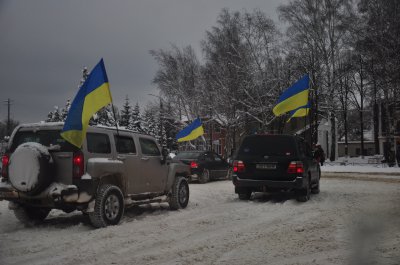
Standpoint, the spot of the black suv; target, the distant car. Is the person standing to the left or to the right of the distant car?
right

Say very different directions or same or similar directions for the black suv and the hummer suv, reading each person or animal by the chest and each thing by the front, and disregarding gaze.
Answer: same or similar directions

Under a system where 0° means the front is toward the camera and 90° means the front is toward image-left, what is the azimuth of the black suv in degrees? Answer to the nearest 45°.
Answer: approximately 180°

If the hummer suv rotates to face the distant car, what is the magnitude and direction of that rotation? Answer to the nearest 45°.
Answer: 0° — it already faces it

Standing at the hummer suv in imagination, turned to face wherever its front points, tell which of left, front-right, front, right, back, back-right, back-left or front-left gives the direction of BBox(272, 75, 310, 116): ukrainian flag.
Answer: front

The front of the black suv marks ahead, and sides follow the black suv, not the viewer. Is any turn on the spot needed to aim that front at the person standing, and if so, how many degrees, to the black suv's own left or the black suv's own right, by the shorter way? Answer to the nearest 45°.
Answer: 0° — it already faces them

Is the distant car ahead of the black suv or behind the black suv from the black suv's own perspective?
ahead

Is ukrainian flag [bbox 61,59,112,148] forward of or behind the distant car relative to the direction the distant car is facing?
behind

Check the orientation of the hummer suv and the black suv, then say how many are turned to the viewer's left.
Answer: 0

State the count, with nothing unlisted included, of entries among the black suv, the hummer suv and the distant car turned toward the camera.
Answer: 0

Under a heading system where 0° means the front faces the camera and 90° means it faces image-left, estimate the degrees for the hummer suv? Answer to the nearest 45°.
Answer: approximately 225°

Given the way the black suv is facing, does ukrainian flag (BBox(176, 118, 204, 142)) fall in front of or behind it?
in front

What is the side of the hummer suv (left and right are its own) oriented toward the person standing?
front

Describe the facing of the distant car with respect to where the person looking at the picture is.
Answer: facing away from the viewer and to the right of the viewer

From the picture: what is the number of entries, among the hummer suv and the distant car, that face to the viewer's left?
0
